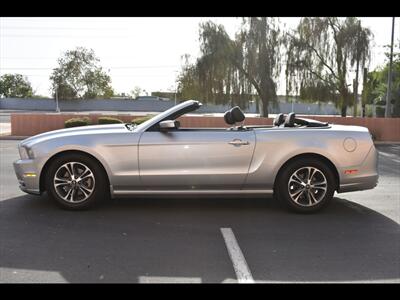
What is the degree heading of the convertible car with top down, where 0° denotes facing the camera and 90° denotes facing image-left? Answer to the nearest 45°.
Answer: approximately 90°

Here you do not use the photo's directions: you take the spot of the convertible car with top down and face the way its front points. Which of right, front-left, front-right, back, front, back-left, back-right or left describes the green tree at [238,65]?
right

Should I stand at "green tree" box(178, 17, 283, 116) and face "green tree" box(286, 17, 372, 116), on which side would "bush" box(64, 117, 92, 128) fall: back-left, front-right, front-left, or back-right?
back-right

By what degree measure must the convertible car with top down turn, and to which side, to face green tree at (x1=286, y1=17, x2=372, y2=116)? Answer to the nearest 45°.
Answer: approximately 90° to its right

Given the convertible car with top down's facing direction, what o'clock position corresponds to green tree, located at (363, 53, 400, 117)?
The green tree is roughly at 4 o'clock from the convertible car with top down.

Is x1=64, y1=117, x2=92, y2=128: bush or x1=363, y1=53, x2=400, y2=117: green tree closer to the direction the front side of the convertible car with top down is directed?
the bush

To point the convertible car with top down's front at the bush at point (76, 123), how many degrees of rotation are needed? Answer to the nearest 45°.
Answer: approximately 90° to its right
